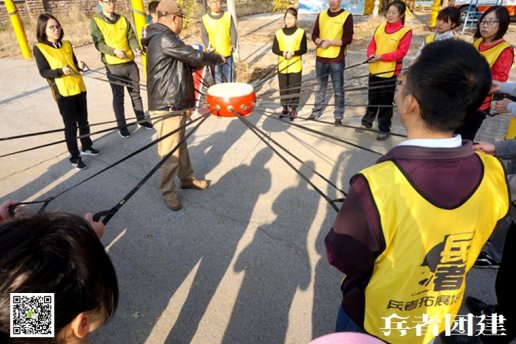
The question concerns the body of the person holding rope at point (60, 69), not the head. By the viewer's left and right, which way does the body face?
facing the viewer and to the right of the viewer

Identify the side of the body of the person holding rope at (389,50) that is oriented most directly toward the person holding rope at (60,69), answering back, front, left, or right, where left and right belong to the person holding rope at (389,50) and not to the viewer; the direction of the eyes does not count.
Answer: front

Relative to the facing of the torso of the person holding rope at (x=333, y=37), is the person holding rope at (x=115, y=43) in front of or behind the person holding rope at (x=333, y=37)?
in front

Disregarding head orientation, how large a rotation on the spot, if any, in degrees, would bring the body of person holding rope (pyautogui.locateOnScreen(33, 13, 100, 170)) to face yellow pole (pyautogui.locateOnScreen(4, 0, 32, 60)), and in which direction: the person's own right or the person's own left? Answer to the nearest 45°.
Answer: approximately 135° to the person's own left

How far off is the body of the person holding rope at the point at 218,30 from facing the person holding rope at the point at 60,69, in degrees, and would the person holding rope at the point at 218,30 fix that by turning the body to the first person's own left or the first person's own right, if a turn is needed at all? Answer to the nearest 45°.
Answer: approximately 45° to the first person's own right

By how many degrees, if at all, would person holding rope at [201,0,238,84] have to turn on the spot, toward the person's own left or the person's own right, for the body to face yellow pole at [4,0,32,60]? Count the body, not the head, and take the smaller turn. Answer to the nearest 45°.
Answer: approximately 135° to the person's own right

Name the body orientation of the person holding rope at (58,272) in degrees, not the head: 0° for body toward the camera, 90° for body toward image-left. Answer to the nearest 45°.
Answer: approximately 225°

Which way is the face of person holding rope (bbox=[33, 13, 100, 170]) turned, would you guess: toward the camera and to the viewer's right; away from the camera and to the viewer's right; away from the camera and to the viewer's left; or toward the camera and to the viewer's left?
toward the camera and to the viewer's right

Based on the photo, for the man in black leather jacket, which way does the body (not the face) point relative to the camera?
to the viewer's right

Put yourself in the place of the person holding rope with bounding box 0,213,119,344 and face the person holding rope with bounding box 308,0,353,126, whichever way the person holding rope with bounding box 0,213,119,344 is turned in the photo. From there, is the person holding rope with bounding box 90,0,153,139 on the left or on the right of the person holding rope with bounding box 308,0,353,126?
left

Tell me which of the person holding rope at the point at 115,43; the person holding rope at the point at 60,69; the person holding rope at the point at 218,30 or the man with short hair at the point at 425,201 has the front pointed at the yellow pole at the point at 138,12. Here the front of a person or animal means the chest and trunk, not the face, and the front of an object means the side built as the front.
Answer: the man with short hair

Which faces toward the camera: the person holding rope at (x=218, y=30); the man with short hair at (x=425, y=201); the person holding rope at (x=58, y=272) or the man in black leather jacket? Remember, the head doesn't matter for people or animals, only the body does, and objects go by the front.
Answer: the person holding rope at (x=218, y=30)

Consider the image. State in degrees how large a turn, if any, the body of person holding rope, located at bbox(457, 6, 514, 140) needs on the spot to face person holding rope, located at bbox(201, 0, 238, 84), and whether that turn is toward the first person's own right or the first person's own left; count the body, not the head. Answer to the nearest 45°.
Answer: approximately 45° to the first person's own right

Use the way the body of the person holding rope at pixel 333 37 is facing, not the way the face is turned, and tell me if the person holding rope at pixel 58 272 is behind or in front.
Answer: in front

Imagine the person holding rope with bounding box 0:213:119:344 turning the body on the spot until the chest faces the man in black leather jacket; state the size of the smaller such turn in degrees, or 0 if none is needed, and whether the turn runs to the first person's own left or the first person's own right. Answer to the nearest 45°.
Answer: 0° — they already face them

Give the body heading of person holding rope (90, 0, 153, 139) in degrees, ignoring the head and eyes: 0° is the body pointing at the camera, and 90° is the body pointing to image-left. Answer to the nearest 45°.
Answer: approximately 315°
